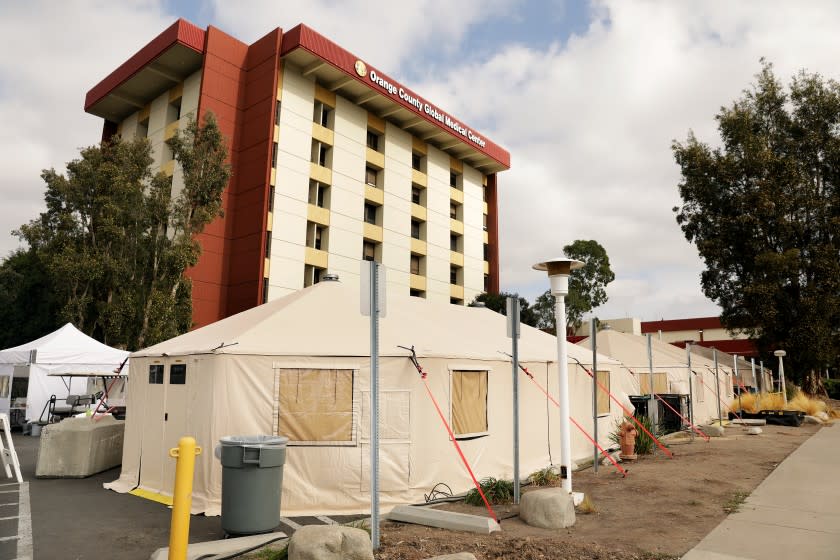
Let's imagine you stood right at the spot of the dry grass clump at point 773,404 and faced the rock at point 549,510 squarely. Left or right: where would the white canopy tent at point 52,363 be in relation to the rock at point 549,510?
right

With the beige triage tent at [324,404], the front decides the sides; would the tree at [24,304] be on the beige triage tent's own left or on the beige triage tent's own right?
on the beige triage tent's own right

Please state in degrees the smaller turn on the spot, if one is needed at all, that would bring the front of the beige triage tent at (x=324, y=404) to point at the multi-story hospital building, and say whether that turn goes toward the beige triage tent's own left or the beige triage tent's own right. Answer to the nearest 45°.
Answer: approximately 135° to the beige triage tent's own right

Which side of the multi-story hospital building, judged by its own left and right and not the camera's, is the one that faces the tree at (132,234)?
right

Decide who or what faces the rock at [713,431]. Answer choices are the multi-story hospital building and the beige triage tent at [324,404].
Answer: the multi-story hospital building

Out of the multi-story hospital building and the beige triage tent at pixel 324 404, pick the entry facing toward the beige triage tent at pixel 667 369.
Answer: the multi-story hospital building

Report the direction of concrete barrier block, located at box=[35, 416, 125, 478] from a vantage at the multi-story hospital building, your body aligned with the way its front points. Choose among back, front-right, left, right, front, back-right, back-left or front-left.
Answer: front-right

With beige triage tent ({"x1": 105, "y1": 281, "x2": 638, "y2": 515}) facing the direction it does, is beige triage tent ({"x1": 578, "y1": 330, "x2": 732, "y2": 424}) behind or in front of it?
behind

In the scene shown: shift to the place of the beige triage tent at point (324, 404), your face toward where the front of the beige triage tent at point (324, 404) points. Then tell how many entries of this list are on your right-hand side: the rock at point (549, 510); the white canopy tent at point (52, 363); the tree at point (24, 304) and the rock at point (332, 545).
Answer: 2

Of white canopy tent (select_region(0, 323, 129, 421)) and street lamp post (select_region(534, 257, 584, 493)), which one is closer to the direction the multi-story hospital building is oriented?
the street lamp post

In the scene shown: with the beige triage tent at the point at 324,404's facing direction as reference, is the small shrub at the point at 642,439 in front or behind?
behind
